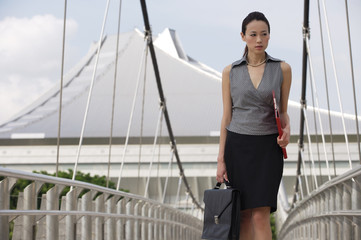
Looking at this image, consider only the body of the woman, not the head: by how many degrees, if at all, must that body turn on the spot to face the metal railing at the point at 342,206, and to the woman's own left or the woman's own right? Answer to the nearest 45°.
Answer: approximately 135° to the woman's own left

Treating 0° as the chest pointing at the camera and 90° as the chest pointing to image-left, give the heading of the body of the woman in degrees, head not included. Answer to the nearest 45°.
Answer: approximately 0°

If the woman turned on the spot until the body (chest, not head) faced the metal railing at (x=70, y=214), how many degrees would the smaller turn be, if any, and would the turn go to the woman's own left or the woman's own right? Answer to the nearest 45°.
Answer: approximately 135° to the woman's own right
